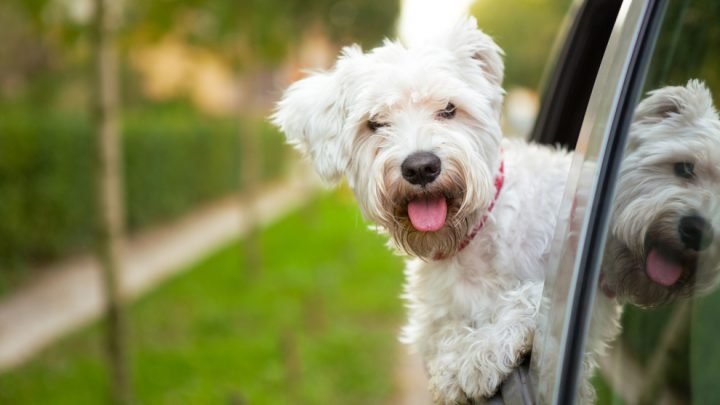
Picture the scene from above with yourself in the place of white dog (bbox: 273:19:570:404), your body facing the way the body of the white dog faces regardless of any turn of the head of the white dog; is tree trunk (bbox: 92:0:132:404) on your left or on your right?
on your right

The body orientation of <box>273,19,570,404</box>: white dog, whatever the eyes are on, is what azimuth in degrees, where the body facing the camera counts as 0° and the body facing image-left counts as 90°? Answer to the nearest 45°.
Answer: approximately 45°
